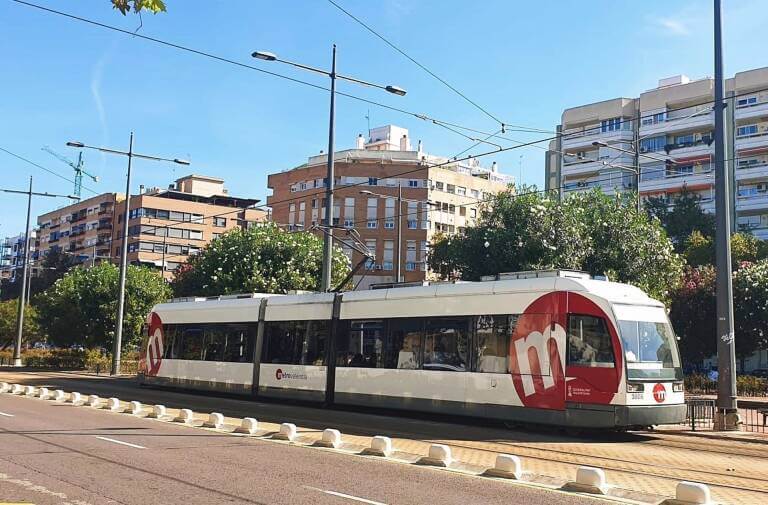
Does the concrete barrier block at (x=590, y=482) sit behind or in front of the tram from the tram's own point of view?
in front

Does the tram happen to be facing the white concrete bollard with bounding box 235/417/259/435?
no

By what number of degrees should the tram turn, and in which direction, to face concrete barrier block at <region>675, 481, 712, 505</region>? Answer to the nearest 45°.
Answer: approximately 45° to its right

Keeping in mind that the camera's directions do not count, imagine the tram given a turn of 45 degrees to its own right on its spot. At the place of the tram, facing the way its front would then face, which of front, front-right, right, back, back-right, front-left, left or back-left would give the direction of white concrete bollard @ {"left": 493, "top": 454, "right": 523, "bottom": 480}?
front

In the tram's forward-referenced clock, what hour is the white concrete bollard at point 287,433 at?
The white concrete bollard is roughly at 3 o'clock from the tram.

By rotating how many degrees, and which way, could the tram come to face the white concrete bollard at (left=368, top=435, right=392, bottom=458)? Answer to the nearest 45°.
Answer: approximately 45° to its right

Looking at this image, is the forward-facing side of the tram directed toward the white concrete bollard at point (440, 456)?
no

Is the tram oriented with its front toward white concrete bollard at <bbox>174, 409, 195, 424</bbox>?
no

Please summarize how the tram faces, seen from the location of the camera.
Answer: facing the viewer and to the right of the viewer

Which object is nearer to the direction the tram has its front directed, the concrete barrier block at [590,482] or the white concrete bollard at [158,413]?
the concrete barrier block

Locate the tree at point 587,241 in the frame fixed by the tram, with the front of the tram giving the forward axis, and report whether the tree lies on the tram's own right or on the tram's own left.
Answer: on the tram's own left
